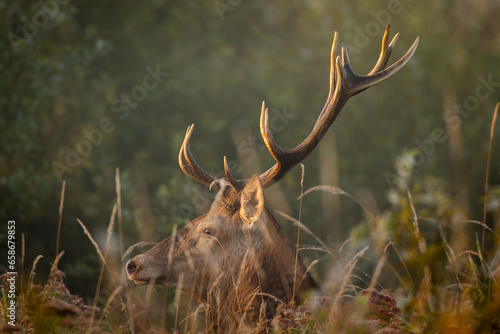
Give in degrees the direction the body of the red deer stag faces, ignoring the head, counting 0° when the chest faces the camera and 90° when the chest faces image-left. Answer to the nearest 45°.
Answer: approximately 90°
